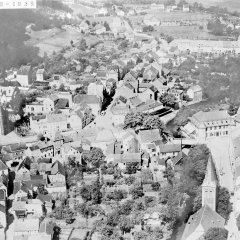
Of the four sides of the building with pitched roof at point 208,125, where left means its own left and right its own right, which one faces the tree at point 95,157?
right

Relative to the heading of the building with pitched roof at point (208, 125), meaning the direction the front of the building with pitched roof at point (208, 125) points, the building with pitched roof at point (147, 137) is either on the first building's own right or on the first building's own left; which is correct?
on the first building's own right

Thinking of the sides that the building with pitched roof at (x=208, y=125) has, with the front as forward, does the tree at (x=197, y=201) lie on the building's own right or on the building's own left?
on the building's own right

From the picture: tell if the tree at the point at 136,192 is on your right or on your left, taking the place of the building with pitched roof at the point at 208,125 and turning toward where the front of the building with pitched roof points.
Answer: on your right

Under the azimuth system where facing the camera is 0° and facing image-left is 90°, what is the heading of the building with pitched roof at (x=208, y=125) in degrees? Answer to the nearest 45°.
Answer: approximately 315°

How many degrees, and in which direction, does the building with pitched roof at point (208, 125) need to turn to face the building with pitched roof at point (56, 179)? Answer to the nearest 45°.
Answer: approximately 90° to its right

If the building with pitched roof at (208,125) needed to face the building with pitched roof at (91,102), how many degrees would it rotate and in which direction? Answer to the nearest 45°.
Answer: approximately 135° to its right

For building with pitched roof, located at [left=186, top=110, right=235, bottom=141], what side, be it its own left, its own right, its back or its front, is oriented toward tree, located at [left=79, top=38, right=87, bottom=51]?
back

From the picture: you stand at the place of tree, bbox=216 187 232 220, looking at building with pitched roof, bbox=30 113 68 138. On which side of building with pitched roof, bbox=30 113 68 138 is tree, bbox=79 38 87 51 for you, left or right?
right
